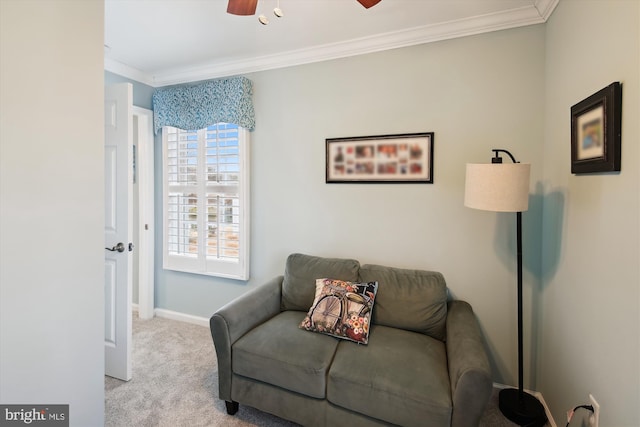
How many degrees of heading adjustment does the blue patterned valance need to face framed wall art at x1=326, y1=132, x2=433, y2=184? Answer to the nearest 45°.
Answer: approximately 90° to its left

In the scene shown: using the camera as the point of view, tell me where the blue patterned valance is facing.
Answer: facing the viewer and to the left of the viewer

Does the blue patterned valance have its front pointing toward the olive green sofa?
no

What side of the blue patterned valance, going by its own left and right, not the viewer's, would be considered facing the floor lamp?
left

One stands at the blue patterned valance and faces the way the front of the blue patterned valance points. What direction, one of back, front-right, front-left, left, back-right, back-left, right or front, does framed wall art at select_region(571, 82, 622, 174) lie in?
left

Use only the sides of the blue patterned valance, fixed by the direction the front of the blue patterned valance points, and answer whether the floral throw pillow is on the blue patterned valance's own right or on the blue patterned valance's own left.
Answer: on the blue patterned valance's own left
